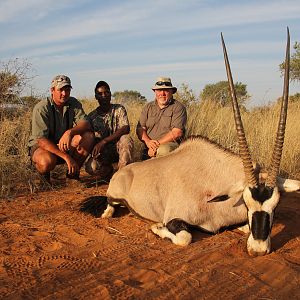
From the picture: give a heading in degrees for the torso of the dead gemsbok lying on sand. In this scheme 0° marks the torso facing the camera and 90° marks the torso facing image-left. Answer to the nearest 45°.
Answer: approximately 315°

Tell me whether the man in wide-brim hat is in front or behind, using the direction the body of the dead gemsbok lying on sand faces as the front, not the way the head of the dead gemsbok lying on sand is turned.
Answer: behind

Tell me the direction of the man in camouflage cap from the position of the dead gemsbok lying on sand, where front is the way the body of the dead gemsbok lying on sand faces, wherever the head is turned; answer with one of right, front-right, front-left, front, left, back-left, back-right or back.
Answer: back
